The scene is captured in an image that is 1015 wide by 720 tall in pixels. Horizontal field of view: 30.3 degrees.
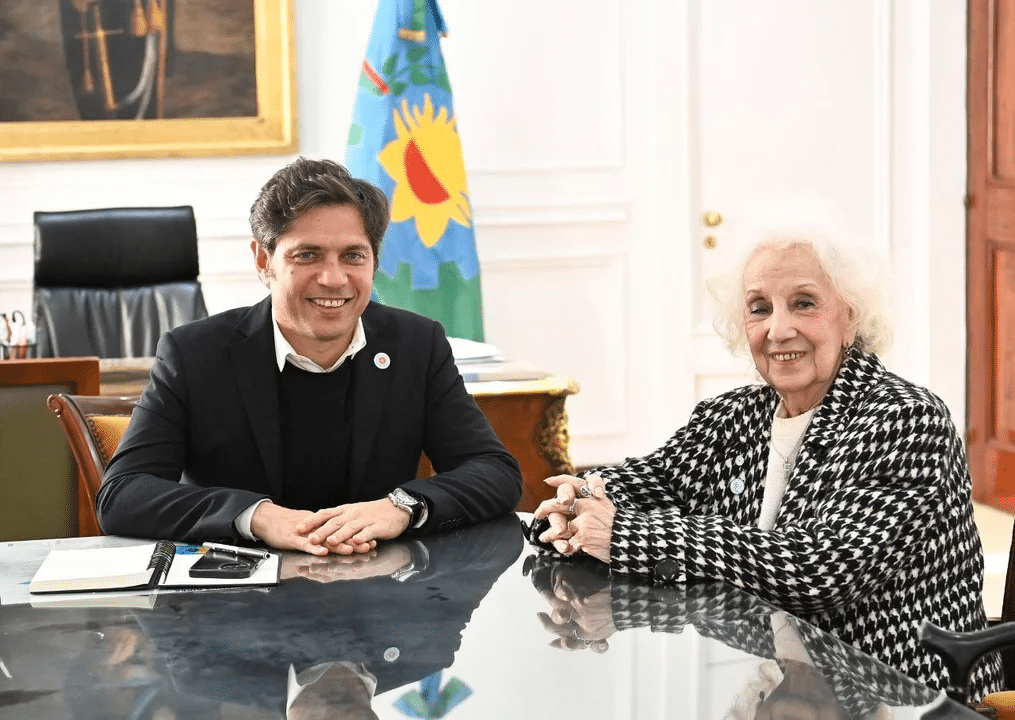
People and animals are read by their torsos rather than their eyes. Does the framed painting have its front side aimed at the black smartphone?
yes

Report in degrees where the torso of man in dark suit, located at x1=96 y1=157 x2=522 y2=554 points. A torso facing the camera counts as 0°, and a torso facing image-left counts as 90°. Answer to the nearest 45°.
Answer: approximately 0°

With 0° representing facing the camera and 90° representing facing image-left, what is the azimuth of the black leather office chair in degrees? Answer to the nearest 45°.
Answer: approximately 0°
